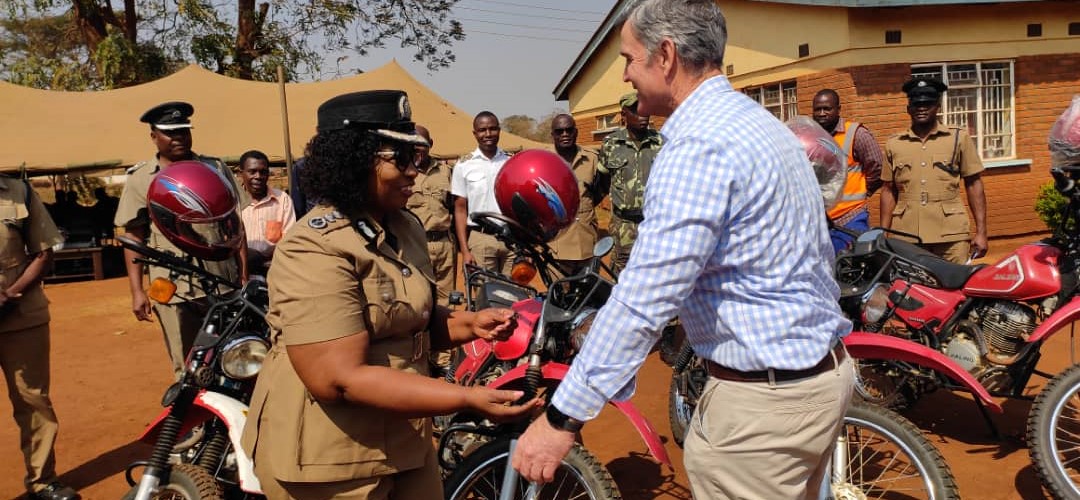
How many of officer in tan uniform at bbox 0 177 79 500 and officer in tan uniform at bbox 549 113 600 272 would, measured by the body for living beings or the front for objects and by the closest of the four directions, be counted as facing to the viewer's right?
0

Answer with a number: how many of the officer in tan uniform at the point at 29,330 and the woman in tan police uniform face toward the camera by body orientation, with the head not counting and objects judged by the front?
1

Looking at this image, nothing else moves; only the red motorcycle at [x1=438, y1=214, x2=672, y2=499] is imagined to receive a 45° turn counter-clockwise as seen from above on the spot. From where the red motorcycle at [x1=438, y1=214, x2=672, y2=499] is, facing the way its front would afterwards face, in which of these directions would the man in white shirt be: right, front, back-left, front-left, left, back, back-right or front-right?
left

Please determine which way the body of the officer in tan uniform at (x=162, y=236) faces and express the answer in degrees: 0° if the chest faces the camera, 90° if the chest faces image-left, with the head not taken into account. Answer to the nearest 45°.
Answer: approximately 315°

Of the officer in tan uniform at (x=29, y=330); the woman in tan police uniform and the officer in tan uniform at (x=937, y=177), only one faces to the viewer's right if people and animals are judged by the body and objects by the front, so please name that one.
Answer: the woman in tan police uniform

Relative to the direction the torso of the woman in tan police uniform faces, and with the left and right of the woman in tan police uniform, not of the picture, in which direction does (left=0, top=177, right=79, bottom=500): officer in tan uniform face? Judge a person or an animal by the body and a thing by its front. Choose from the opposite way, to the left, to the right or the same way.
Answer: to the right

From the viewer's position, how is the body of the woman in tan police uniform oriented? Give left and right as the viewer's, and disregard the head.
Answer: facing to the right of the viewer

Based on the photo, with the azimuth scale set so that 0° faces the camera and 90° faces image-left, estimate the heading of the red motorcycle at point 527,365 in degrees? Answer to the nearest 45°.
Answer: approximately 315°

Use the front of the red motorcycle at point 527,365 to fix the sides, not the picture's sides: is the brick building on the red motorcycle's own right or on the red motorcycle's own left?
on the red motorcycle's own left

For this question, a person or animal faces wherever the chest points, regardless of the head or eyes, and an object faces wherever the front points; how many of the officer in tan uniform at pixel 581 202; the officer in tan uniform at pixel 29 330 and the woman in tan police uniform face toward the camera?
2

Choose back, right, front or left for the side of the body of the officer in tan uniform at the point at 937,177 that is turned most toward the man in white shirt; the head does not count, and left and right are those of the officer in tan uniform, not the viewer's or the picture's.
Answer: right

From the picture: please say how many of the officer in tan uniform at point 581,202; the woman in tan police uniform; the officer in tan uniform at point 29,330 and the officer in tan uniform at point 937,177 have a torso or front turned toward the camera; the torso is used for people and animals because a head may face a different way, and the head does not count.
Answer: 3
